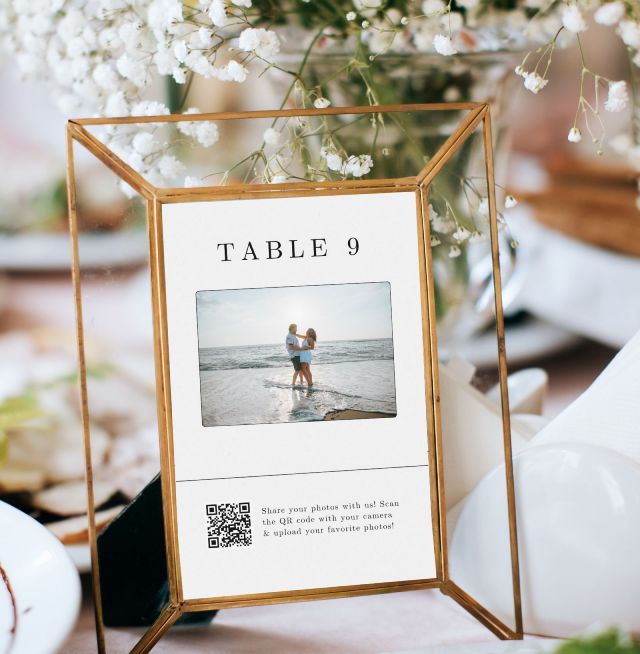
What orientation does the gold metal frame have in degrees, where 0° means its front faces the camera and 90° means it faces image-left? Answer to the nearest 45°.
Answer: approximately 0°

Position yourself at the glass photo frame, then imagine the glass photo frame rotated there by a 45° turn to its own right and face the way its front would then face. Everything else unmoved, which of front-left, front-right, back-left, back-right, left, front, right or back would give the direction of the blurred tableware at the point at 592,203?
back
